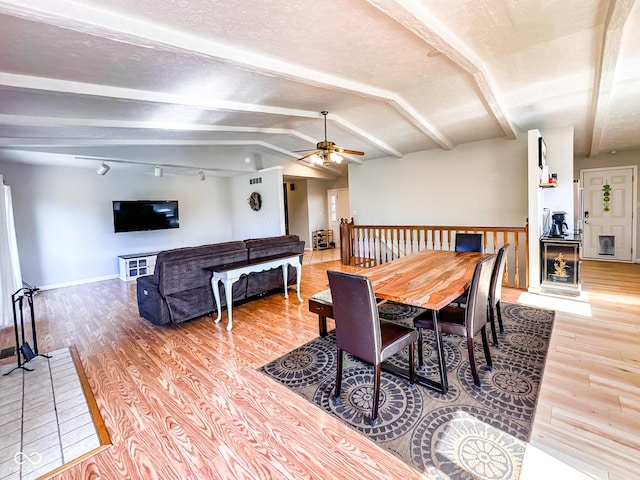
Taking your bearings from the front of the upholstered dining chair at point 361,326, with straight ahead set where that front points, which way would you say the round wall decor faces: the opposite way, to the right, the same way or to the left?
the opposite way

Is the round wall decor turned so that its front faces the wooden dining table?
no

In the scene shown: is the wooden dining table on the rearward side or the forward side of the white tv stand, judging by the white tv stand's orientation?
on the forward side

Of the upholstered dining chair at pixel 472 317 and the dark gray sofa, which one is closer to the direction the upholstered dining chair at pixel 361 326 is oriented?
the upholstered dining chair

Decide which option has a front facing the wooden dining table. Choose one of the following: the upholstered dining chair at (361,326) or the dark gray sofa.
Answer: the upholstered dining chair

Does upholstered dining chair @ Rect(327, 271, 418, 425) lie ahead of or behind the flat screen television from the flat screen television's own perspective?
ahead

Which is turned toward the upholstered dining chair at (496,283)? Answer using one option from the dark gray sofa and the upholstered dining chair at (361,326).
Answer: the upholstered dining chair at (361,326)

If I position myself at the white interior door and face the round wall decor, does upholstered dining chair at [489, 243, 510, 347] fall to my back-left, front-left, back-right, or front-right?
front-left

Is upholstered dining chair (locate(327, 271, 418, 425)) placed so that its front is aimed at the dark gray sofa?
no

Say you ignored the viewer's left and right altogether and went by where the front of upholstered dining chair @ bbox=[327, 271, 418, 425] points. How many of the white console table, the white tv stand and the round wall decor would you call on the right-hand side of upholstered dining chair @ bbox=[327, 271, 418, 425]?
0

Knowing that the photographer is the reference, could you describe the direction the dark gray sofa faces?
facing away from the viewer and to the left of the viewer

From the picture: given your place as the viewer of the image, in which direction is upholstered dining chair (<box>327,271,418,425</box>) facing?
facing away from the viewer and to the right of the viewer

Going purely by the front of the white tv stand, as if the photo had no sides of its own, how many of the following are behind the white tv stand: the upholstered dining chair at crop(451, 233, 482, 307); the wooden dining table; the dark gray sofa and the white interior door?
0

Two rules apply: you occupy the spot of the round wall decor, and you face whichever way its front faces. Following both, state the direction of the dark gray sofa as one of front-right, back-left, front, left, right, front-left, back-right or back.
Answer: front-left

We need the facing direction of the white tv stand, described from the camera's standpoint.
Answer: facing the viewer and to the right of the viewer

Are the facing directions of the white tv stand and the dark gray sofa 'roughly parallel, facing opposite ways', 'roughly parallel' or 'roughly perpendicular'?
roughly parallel, facing opposite ways

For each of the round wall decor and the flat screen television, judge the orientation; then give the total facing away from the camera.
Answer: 0
